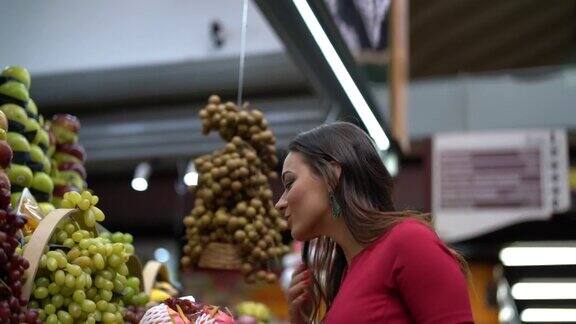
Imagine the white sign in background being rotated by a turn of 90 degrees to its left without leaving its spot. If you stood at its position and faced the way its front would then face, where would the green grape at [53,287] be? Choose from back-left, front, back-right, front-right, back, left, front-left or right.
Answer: right

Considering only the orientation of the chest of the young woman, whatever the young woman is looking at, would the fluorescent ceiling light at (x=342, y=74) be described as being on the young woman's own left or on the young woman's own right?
on the young woman's own right

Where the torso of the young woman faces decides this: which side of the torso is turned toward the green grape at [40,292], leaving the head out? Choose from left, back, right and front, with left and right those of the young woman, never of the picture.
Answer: front

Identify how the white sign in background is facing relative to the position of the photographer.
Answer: facing the viewer

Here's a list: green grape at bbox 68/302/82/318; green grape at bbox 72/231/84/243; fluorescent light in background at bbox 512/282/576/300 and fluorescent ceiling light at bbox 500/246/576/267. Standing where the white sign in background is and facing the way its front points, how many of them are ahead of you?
2

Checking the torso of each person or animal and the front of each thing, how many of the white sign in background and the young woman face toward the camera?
1

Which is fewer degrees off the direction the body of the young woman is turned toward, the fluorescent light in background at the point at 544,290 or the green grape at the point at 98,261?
the green grape

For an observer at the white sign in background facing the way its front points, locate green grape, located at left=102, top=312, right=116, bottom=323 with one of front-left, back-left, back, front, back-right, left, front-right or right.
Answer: front

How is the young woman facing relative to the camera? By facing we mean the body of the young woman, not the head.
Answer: to the viewer's left

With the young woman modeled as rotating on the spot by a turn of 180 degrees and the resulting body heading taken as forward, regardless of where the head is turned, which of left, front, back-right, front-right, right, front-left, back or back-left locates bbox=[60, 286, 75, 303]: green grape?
back

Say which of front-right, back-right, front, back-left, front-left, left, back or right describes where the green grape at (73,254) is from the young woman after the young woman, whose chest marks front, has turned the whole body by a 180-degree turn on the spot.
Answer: back

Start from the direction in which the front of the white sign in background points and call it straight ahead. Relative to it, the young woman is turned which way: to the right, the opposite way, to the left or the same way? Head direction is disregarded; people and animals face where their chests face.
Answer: to the right

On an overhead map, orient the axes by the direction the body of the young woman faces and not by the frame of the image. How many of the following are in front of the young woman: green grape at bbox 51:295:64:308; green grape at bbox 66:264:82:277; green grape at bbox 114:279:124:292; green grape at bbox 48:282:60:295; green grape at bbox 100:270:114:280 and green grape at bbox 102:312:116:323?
6

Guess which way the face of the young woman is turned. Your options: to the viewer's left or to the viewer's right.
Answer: to the viewer's left

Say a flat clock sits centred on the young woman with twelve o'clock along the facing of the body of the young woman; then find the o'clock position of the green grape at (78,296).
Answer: The green grape is roughly at 12 o'clock from the young woman.

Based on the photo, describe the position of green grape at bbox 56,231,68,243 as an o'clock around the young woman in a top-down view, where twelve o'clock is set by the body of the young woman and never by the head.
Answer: The green grape is roughly at 12 o'clock from the young woman.

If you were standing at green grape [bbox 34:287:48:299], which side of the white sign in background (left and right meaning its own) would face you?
front
